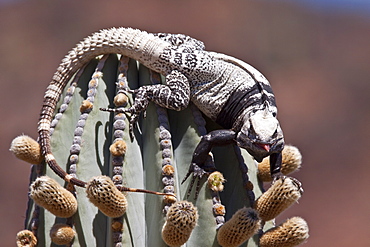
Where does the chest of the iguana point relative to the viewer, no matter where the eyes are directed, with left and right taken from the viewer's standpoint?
facing the viewer and to the right of the viewer
